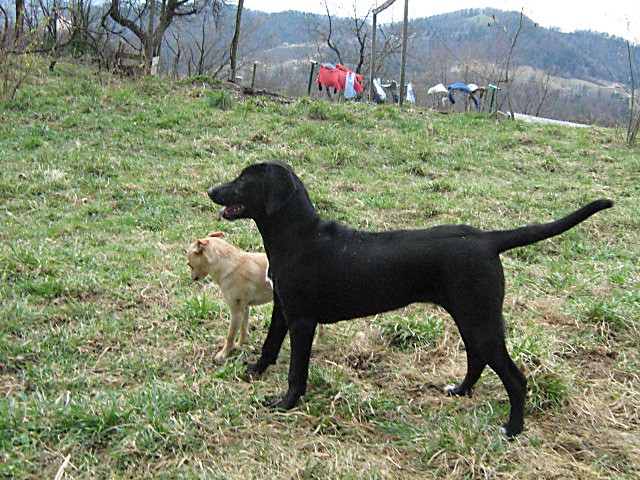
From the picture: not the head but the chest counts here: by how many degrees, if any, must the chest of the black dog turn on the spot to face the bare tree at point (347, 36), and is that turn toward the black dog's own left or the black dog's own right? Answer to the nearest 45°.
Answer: approximately 90° to the black dog's own right

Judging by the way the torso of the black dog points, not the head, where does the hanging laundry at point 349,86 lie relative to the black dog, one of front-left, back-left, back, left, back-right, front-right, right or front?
right

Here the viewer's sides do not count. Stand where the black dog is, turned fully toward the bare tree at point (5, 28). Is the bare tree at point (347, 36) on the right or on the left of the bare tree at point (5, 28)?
right

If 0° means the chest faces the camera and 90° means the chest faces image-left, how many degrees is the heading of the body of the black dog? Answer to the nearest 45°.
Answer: approximately 90°

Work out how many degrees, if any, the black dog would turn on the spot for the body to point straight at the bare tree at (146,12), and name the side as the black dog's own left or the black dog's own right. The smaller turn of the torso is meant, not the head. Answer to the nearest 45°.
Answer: approximately 45° to the black dog's own right

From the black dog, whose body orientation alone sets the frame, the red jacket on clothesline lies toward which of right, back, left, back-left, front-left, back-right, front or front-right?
right
